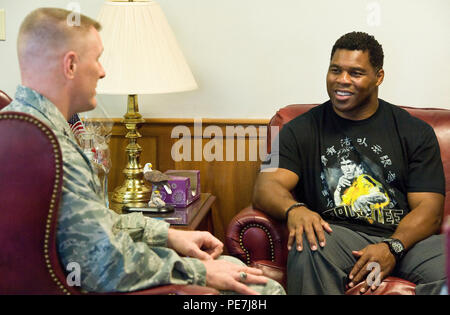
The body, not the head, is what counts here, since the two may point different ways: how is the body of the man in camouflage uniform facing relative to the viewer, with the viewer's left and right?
facing to the right of the viewer

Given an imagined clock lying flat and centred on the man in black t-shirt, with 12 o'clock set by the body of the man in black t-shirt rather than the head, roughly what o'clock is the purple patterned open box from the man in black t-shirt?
The purple patterned open box is roughly at 3 o'clock from the man in black t-shirt.

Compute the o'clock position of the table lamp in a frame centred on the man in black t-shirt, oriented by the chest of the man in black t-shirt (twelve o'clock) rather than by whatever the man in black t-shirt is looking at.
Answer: The table lamp is roughly at 3 o'clock from the man in black t-shirt.

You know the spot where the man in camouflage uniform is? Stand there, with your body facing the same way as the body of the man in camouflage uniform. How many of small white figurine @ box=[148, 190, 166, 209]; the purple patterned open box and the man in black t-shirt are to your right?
0

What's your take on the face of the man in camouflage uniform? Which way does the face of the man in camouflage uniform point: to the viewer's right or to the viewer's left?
to the viewer's right

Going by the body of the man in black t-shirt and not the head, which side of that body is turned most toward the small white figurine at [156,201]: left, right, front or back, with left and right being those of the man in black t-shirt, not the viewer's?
right

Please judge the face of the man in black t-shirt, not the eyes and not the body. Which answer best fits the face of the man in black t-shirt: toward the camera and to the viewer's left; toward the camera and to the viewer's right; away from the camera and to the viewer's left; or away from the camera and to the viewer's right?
toward the camera and to the viewer's left

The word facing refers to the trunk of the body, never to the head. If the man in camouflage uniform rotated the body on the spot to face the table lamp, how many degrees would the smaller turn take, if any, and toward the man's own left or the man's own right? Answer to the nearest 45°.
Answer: approximately 90° to the man's own left

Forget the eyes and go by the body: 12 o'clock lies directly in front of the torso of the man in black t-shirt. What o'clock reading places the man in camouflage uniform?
The man in camouflage uniform is roughly at 1 o'clock from the man in black t-shirt.

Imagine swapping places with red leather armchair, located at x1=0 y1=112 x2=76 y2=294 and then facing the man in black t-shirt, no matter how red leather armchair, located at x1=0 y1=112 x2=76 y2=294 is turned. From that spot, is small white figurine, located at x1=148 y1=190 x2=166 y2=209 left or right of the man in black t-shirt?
left

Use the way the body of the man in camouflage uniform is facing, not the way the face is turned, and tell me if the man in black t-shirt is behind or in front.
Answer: in front

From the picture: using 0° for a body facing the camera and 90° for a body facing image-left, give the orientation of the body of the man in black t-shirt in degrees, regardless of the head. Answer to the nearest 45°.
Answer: approximately 0°

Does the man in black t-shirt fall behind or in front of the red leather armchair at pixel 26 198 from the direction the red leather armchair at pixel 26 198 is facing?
in front

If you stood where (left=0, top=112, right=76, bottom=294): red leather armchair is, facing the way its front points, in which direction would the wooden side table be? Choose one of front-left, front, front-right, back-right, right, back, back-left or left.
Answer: front-left
